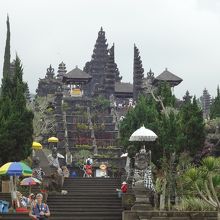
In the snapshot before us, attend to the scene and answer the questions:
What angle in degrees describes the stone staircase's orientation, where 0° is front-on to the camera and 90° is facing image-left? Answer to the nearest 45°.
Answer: approximately 0°

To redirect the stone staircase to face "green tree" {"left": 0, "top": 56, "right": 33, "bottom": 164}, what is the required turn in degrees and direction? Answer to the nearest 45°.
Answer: approximately 135° to its right

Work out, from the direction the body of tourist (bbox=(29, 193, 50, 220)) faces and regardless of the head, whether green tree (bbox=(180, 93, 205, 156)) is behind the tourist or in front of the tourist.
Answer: behind

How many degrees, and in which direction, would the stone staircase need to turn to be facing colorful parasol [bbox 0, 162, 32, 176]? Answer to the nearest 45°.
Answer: approximately 45° to its right

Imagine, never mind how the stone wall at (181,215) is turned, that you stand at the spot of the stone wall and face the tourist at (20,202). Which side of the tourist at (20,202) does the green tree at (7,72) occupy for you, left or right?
right

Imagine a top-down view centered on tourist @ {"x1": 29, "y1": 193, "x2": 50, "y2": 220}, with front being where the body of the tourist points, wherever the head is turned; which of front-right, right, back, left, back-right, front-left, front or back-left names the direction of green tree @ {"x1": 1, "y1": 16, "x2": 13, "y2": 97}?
back

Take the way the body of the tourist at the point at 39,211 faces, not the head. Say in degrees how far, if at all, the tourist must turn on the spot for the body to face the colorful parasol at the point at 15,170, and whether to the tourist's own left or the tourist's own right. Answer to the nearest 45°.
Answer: approximately 135° to the tourist's own right

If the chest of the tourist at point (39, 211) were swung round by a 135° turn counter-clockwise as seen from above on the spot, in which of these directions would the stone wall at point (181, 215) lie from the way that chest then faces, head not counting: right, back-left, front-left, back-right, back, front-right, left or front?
front-right

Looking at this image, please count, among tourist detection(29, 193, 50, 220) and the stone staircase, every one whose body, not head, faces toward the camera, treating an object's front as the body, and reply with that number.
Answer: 2
